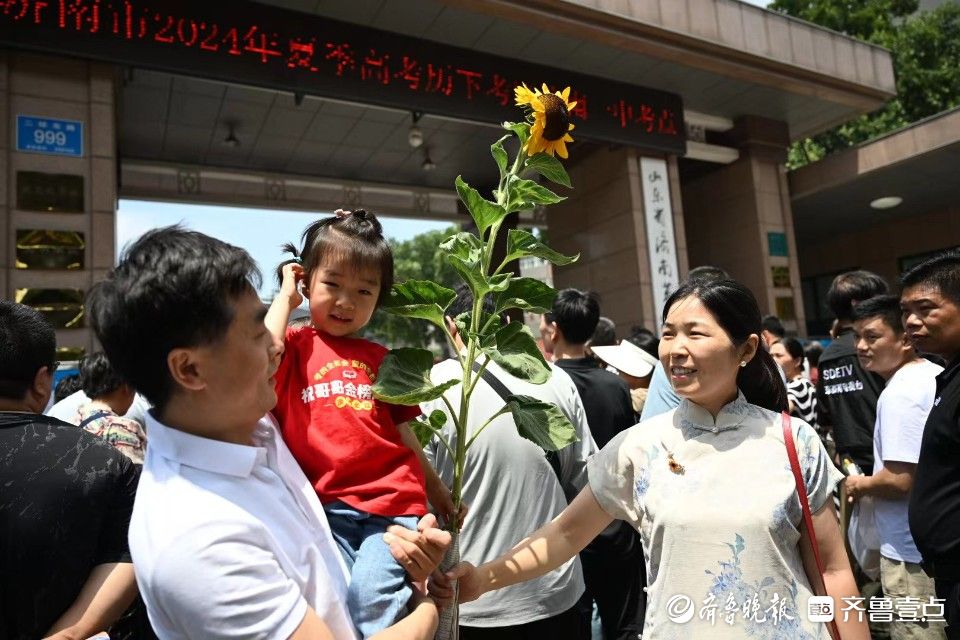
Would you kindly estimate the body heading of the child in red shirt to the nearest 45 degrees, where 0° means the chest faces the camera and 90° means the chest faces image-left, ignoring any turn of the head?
approximately 0°

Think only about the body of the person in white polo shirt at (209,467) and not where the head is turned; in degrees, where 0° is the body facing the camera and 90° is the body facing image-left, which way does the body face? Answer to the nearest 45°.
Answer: approximately 270°

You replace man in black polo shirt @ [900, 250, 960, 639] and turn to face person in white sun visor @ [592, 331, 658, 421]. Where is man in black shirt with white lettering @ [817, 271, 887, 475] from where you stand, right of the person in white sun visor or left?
right

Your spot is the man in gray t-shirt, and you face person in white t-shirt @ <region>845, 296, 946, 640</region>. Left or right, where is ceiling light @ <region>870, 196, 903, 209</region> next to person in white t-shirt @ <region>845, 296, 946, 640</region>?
left

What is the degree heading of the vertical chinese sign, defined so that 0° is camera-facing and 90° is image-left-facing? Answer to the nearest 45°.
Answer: approximately 0°

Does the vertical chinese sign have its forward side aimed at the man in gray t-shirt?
yes

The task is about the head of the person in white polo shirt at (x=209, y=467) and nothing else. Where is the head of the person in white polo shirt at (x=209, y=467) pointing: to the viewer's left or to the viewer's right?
to the viewer's right

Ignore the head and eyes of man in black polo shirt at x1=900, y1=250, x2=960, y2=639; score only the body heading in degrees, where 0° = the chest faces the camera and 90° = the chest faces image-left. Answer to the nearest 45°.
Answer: approximately 45°

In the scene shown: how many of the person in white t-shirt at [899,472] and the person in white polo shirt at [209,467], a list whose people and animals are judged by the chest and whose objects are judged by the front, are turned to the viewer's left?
1

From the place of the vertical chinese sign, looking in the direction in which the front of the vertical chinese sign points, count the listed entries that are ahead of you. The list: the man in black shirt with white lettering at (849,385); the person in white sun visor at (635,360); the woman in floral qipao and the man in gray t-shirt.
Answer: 4

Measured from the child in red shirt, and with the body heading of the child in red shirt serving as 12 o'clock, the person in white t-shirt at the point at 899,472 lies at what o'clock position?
The person in white t-shirt is roughly at 8 o'clock from the child in red shirt.

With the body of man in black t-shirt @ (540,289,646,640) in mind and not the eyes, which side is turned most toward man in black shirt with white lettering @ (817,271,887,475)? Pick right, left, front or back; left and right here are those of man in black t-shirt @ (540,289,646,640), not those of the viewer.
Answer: right

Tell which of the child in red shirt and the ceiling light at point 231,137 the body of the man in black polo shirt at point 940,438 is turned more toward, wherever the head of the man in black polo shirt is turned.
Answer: the child in red shirt
